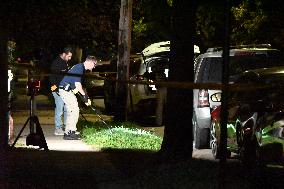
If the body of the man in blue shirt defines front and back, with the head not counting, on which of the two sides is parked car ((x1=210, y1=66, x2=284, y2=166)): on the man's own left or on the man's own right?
on the man's own right

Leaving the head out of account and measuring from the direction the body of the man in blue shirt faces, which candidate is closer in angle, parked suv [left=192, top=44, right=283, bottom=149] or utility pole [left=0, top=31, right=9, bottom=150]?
the parked suv

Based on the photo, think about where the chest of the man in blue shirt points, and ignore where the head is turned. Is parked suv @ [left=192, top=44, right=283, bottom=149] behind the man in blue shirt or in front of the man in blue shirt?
in front

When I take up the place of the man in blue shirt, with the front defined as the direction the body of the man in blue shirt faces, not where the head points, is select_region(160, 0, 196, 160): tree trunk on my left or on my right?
on my right

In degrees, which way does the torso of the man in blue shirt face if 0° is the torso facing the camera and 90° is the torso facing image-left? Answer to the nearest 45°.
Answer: approximately 270°

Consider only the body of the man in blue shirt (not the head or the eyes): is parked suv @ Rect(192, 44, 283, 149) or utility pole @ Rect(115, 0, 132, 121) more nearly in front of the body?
the parked suv
